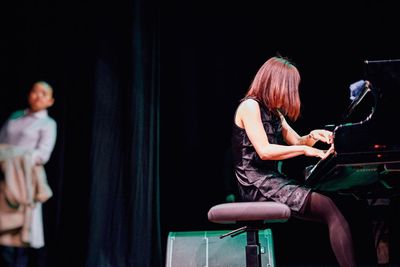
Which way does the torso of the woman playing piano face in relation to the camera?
to the viewer's right

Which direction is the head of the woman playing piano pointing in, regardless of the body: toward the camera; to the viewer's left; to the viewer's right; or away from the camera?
to the viewer's right

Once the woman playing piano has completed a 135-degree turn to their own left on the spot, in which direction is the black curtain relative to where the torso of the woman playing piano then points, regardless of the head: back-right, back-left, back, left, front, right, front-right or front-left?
front
